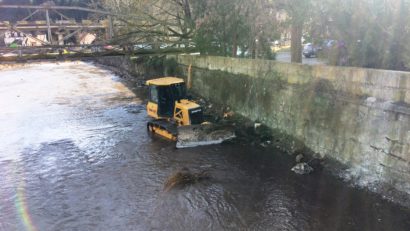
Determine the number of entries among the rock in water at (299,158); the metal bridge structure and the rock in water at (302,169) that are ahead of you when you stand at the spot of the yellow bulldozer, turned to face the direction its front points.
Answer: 2

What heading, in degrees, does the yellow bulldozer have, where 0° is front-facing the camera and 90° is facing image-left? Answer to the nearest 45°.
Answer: approximately 315°

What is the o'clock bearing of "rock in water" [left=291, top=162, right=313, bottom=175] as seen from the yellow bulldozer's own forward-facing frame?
The rock in water is roughly at 12 o'clock from the yellow bulldozer.

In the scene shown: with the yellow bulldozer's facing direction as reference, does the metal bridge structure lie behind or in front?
behind

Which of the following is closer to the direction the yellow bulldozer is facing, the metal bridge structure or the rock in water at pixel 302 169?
the rock in water

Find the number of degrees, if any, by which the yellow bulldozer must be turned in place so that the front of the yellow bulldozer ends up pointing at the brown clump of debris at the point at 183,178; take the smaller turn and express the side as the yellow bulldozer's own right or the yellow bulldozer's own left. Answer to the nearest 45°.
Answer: approximately 45° to the yellow bulldozer's own right

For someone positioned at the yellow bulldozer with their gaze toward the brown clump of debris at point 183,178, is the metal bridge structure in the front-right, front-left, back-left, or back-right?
back-right

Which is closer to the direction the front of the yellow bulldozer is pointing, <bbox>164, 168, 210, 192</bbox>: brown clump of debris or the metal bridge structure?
the brown clump of debris

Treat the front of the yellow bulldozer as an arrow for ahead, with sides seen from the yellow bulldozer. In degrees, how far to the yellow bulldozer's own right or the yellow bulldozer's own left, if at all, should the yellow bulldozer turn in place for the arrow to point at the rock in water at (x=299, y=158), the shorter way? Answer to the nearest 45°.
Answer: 0° — it already faces it

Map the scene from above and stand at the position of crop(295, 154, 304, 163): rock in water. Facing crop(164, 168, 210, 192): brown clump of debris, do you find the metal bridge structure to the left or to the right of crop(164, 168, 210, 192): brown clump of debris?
right
